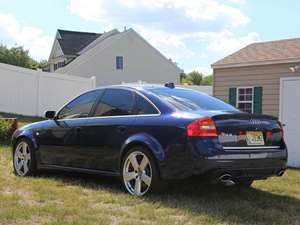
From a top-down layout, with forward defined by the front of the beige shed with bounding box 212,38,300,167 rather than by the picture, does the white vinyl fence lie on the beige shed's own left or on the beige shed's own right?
on the beige shed's own right

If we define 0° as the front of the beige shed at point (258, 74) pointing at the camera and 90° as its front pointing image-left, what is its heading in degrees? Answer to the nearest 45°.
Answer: approximately 0°

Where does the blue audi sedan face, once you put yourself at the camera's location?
facing away from the viewer and to the left of the viewer

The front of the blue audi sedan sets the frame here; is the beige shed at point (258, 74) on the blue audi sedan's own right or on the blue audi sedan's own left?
on the blue audi sedan's own right

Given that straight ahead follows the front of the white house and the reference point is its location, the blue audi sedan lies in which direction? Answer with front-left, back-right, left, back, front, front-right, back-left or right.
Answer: left

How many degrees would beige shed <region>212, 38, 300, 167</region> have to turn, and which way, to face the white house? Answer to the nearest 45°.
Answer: approximately 135° to its right

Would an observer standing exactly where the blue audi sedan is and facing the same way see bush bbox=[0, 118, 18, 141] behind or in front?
in front
